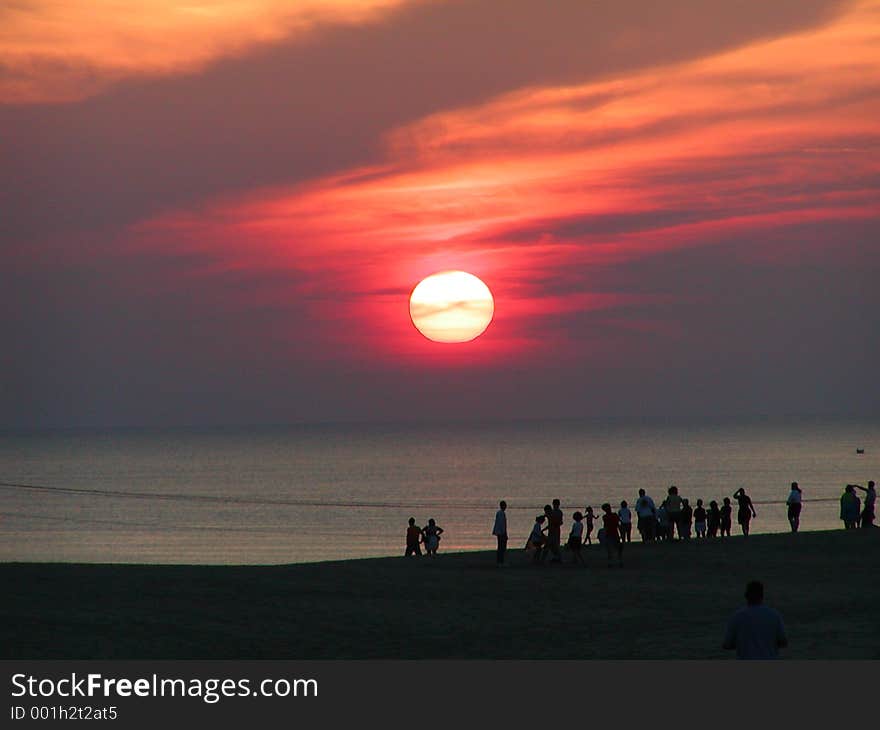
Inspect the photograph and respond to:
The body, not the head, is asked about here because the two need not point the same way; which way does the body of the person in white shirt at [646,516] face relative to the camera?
away from the camera

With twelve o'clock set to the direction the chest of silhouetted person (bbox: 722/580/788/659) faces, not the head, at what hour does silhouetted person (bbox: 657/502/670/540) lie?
silhouetted person (bbox: 657/502/670/540) is roughly at 12 o'clock from silhouetted person (bbox: 722/580/788/659).

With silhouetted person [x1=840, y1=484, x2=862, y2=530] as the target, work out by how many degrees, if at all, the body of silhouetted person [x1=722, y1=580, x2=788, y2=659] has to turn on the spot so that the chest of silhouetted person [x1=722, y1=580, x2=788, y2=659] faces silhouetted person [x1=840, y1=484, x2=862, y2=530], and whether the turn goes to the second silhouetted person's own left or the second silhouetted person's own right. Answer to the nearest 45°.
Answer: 0° — they already face them

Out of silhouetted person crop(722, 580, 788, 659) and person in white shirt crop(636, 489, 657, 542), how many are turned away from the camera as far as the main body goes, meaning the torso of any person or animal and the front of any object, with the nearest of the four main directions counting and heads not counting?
2

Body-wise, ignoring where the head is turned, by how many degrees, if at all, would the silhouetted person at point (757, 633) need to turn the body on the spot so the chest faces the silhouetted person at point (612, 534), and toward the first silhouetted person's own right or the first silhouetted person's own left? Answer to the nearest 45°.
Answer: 0° — they already face them

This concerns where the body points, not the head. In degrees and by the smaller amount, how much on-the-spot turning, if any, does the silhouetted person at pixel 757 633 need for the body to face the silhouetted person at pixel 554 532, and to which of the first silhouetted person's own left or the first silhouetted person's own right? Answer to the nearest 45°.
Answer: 0° — they already face them

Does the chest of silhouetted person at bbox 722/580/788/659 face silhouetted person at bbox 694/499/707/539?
yes

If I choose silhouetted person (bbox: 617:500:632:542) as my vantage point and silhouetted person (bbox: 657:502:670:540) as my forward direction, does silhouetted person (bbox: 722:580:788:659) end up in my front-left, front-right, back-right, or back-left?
back-right

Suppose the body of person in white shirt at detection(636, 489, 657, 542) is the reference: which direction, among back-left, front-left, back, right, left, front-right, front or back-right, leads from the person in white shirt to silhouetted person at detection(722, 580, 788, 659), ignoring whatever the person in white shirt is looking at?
back

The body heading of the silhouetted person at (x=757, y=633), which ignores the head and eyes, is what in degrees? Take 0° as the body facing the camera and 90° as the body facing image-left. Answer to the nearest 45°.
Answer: approximately 180°
